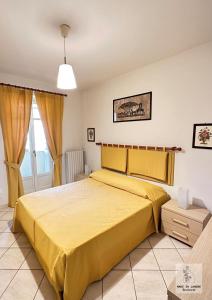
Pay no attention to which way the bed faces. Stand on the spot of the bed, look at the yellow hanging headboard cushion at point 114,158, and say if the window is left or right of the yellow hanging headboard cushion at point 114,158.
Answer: left

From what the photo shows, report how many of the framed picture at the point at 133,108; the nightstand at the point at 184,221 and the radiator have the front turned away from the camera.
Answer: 0

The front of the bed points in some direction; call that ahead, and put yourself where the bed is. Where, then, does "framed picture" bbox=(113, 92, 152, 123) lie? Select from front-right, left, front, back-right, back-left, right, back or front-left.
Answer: back

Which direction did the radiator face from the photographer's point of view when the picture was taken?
facing the viewer and to the right of the viewer

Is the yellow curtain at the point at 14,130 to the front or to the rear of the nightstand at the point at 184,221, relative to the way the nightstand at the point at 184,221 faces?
to the front

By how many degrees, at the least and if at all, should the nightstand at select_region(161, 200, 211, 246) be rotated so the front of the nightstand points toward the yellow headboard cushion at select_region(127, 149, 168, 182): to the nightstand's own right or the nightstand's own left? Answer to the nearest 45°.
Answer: approximately 90° to the nightstand's own right

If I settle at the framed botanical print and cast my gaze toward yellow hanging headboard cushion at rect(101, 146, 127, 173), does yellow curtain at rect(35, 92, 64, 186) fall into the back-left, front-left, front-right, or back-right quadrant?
front-left

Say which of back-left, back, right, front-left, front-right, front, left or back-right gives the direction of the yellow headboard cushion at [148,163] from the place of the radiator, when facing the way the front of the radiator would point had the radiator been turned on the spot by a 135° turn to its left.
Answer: back-right

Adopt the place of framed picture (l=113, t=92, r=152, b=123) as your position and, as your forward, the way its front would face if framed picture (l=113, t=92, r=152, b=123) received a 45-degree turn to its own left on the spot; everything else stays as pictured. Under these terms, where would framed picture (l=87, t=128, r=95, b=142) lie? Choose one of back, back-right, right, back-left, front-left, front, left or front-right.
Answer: back-right

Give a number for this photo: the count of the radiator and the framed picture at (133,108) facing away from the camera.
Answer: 0

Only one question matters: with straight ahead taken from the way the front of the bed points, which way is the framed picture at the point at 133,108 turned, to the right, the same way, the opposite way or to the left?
the same way

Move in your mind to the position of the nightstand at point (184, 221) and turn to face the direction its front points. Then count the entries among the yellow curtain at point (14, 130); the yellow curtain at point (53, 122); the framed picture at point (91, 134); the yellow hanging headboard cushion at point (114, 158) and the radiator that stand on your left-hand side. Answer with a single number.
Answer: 0

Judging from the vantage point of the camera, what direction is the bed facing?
facing the viewer and to the left of the viewer

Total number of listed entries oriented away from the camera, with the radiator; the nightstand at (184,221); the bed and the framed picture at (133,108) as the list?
0

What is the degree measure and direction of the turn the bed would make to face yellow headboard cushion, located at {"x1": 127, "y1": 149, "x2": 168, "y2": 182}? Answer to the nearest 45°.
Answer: approximately 180°

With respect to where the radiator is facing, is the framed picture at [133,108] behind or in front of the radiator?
in front
